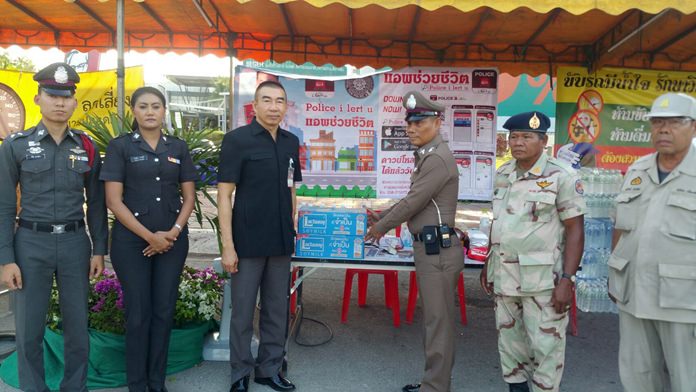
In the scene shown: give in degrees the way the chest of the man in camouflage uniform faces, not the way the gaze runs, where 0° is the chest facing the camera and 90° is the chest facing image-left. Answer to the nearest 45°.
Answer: approximately 45°

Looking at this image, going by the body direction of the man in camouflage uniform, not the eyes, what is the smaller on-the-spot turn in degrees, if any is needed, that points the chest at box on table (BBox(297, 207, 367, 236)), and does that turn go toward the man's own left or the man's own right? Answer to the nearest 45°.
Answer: approximately 45° to the man's own right

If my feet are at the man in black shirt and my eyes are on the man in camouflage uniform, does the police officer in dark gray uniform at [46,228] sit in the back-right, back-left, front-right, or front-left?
back-right

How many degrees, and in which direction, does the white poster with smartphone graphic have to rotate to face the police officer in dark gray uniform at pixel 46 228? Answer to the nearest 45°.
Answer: approximately 45° to its right

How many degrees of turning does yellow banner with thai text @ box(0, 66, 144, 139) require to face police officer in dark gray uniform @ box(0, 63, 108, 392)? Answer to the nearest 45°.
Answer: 0° — it already faces them

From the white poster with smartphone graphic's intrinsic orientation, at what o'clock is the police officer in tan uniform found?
The police officer in tan uniform is roughly at 12 o'clock from the white poster with smartphone graphic.

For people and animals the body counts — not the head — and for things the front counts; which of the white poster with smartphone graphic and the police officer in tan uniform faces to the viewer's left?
the police officer in tan uniform

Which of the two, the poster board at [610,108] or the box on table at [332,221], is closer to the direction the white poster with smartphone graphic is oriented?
the box on table

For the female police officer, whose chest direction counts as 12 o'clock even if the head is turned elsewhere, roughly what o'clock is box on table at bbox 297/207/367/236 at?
The box on table is roughly at 9 o'clock from the female police officer.

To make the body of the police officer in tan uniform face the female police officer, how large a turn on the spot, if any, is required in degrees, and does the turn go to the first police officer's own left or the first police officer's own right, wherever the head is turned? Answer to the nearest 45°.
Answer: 0° — they already face them

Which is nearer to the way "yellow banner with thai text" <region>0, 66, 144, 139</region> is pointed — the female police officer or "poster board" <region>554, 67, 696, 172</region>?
the female police officer
